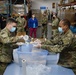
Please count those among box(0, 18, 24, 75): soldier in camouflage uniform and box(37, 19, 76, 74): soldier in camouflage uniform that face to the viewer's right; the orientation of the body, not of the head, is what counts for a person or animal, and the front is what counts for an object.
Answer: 1

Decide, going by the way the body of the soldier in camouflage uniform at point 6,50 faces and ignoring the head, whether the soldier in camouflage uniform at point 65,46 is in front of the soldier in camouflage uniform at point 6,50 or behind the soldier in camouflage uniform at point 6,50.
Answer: in front

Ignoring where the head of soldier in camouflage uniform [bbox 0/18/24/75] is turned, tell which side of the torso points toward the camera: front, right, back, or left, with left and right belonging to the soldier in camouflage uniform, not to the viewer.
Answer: right

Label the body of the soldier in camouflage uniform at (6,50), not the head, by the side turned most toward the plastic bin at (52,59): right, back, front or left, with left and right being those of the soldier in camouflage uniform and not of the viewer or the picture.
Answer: front

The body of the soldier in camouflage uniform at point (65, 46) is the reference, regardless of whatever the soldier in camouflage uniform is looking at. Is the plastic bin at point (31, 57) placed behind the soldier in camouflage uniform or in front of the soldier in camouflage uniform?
in front

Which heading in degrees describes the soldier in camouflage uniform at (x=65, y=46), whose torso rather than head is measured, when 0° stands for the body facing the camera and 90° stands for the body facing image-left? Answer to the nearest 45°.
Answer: approximately 90°

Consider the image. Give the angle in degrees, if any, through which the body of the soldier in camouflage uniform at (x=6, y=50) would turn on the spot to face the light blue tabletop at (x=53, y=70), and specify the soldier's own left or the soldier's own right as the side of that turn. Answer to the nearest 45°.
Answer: approximately 45° to the soldier's own right

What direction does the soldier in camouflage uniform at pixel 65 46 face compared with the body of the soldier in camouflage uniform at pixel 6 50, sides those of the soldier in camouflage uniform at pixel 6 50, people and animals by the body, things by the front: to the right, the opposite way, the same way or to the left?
the opposite way

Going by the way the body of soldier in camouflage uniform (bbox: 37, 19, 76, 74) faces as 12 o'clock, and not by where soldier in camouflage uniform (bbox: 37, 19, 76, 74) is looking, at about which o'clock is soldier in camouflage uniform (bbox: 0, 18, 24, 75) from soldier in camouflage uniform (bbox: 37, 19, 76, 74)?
soldier in camouflage uniform (bbox: 0, 18, 24, 75) is roughly at 12 o'clock from soldier in camouflage uniform (bbox: 37, 19, 76, 74).

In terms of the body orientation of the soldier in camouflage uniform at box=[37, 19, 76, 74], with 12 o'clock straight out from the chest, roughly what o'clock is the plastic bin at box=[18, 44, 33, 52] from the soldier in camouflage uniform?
The plastic bin is roughly at 12 o'clock from the soldier in camouflage uniform.
